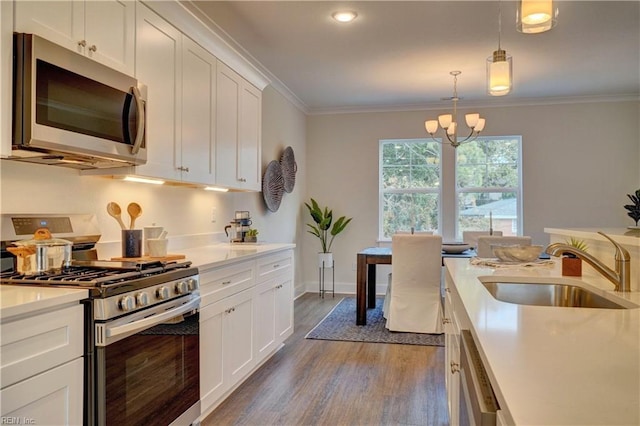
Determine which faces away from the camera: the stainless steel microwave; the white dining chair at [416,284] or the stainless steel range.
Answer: the white dining chair

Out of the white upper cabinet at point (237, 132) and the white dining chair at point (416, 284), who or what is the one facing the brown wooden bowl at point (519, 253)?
the white upper cabinet

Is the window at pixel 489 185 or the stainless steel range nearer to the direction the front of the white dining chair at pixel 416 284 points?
the window

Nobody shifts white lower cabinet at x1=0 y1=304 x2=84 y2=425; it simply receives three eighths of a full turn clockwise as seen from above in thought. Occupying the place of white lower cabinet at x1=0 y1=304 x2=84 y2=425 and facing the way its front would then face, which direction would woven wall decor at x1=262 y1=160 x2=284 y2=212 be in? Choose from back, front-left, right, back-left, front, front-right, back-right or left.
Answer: back-right

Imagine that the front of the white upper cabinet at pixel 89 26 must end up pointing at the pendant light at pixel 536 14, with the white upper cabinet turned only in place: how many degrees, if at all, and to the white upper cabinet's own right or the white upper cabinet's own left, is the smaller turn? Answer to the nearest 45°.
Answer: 0° — it already faces it

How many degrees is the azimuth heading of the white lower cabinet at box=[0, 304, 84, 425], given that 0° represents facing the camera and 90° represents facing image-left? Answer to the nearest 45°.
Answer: approximately 315°

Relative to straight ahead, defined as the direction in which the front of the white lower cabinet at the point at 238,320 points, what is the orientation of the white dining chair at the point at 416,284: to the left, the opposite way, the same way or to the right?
to the left

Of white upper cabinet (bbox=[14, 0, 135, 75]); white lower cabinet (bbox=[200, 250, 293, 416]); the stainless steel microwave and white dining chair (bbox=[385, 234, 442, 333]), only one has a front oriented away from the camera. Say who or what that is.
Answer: the white dining chair

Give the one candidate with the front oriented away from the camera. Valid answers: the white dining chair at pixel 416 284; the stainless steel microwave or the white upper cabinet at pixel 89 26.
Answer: the white dining chair

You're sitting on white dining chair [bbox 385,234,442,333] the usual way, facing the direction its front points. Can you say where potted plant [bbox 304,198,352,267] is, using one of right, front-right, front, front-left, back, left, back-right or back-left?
front-left

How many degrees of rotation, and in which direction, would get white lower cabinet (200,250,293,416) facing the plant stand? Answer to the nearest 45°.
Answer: approximately 135° to its left

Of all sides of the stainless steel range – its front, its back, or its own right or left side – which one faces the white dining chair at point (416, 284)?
left

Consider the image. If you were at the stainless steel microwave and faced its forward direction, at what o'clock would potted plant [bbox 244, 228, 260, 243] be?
The potted plant is roughly at 9 o'clock from the stainless steel microwave.

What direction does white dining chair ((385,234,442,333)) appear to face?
away from the camera
